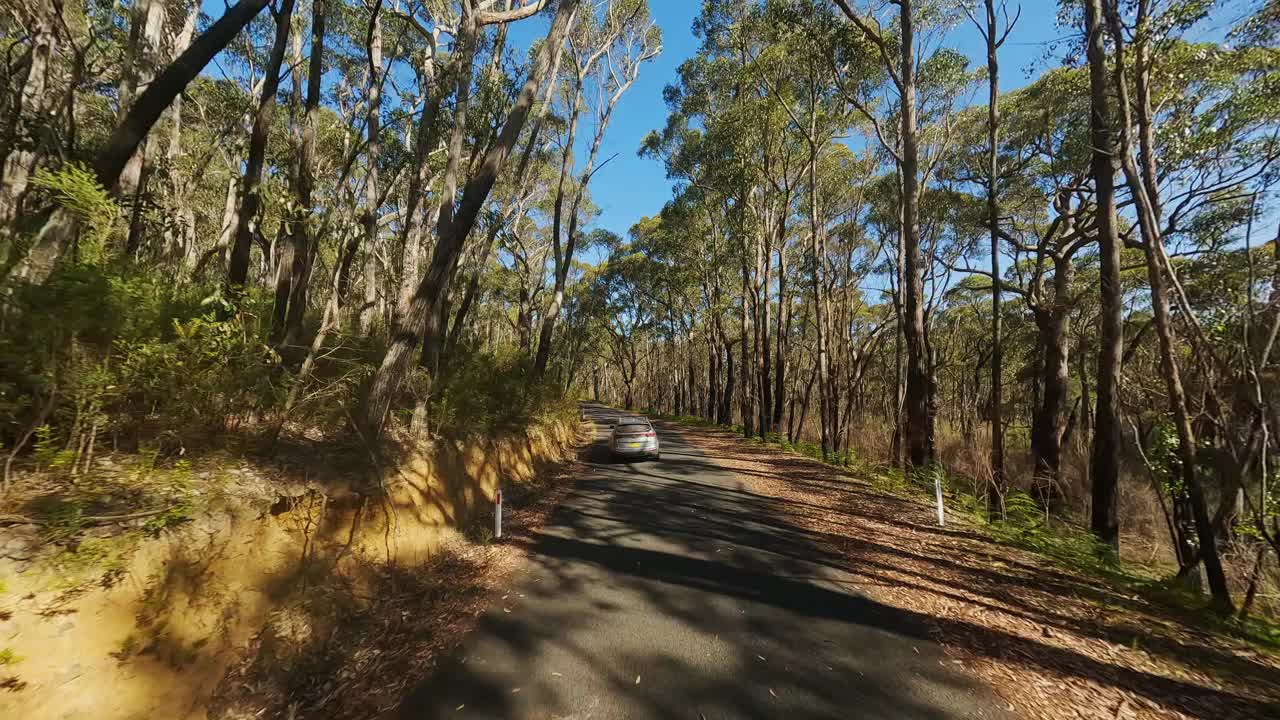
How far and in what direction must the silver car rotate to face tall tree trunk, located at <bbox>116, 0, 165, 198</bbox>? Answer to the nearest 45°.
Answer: approximately 135° to its left

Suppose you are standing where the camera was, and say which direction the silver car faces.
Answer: facing away from the viewer

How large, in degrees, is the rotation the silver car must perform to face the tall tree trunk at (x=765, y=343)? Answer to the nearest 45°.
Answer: approximately 45° to its right

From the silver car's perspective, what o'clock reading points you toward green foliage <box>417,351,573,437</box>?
The green foliage is roughly at 8 o'clock from the silver car.

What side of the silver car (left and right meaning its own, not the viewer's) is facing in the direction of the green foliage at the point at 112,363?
back

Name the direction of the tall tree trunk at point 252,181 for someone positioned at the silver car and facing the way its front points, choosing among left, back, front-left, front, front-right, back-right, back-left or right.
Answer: back-left

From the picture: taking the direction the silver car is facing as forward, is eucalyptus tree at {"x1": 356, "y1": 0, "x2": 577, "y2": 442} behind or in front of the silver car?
behind
